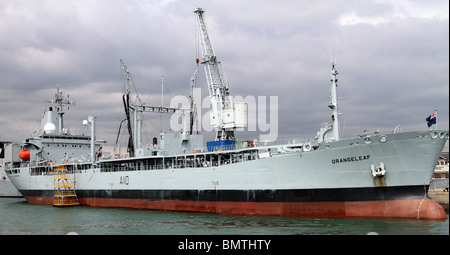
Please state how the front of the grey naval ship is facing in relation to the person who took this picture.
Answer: facing the viewer and to the right of the viewer
